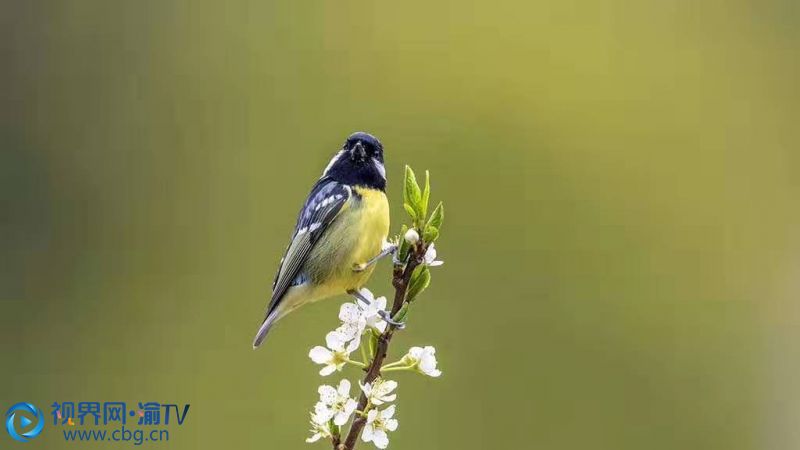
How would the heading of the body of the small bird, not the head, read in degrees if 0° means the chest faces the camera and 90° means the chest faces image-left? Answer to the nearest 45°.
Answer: approximately 315°
